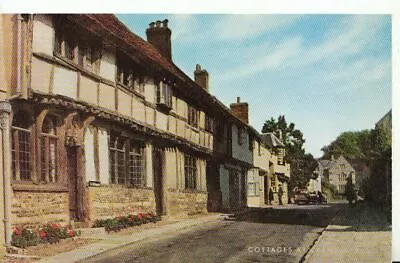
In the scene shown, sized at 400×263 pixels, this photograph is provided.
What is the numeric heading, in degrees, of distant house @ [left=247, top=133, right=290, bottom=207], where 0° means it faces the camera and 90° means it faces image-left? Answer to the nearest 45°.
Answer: approximately 315°

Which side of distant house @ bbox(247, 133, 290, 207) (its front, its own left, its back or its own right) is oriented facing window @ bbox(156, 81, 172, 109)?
right

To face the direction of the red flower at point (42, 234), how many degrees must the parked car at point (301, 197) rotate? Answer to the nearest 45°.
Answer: approximately 45° to its right

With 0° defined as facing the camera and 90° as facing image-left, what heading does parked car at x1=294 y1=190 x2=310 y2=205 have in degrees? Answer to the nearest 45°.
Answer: approximately 0°
